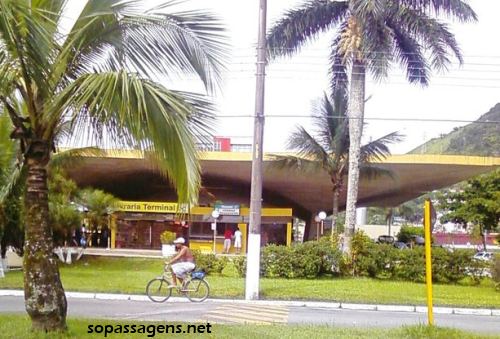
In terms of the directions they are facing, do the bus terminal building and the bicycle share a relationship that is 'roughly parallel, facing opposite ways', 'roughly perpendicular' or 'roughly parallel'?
roughly perpendicular

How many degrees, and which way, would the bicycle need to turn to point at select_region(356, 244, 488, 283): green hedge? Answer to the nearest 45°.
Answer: approximately 135° to its right

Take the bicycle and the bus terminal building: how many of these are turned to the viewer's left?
1

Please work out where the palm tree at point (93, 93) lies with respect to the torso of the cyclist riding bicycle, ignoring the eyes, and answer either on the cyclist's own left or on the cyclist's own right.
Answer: on the cyclist's own left

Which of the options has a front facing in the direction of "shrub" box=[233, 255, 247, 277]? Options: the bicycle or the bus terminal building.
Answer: the bus terminal building

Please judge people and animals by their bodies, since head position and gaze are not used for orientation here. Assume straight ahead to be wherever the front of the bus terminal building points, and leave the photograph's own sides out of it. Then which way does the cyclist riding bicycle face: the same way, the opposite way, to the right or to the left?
to the right

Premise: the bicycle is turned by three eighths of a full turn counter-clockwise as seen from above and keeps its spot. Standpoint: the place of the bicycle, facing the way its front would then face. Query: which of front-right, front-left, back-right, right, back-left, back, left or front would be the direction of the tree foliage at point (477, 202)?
left

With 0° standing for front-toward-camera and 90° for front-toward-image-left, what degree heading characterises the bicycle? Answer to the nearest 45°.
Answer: approximately 90°

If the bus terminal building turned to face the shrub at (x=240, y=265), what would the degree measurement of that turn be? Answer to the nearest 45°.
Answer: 0° — it already faces it

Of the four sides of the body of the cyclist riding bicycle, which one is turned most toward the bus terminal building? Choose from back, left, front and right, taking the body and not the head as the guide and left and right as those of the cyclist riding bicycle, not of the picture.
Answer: right

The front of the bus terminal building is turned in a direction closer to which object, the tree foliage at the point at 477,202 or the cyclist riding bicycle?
the cyclist riding bicycle

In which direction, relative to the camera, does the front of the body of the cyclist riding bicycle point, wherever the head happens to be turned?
to the viewer's left
